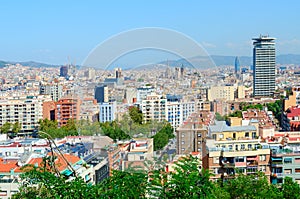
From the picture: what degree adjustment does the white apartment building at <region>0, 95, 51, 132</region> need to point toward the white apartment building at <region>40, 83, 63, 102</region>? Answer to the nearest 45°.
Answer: approximately 180°

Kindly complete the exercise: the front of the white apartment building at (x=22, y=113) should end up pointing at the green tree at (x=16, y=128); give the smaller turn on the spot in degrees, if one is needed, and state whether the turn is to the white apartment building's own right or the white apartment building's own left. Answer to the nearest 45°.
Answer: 0° — it already faces it

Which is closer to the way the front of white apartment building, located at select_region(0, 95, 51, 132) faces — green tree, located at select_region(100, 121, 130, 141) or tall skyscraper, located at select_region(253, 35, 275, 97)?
the green tree

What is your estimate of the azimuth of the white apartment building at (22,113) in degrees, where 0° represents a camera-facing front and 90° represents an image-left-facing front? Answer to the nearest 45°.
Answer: approximately 0°

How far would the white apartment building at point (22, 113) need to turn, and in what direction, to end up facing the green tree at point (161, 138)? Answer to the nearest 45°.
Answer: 0° — it already faces it
